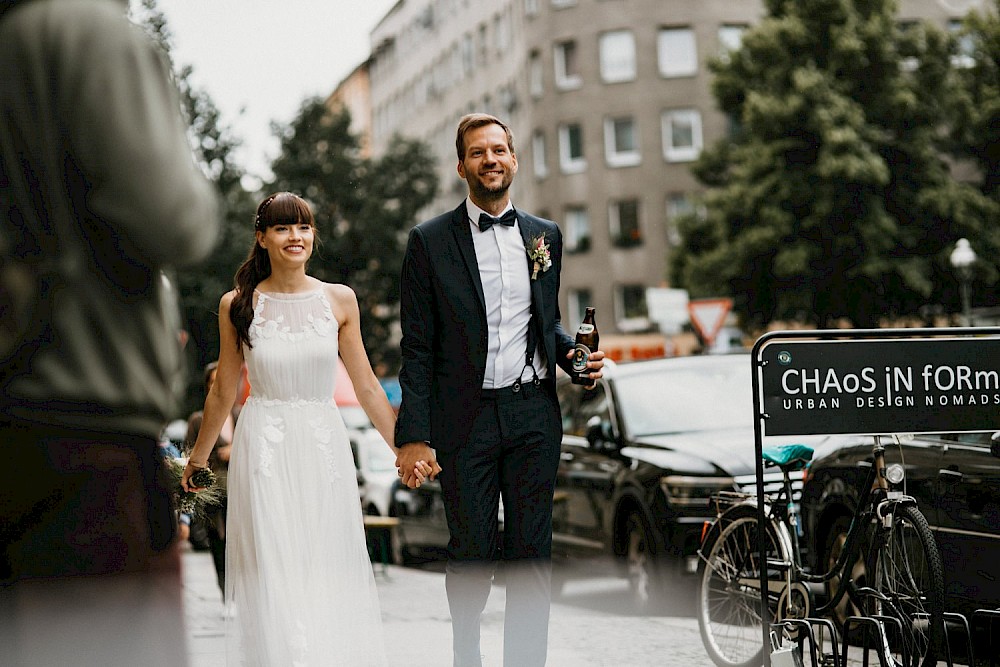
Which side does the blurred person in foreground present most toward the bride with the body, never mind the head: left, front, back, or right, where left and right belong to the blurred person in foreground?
front

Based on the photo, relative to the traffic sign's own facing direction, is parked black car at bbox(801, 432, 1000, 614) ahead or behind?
ahead

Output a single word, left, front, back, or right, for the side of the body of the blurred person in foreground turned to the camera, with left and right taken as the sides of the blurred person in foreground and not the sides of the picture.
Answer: back

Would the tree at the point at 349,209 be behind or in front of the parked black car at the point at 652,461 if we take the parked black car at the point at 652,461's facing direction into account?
behind

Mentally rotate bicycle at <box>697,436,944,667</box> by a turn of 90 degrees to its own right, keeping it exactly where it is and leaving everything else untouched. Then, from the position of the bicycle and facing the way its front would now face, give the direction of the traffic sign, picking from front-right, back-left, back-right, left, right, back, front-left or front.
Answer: back-right

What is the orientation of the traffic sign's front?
toward the camera

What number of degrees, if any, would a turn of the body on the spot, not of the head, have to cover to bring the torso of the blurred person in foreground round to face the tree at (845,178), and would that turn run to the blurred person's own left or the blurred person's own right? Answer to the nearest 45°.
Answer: approximately 45° to the blurred person's own right

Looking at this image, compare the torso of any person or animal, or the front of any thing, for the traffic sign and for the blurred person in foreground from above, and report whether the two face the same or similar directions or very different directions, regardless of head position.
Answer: very different directions

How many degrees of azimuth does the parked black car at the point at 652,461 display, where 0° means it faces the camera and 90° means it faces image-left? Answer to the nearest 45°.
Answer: approximately 315°

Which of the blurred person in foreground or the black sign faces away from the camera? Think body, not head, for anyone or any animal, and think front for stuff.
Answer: the blurred person in foreground

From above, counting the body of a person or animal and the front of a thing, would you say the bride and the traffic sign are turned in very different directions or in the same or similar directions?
same or similar directions

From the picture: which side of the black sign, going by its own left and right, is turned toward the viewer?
front

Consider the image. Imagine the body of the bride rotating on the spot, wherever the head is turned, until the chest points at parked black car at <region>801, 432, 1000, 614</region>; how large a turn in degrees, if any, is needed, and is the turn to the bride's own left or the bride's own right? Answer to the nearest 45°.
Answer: approximately 90° to the bride's own left

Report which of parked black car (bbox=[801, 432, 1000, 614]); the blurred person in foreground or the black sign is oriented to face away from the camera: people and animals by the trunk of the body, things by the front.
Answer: the blurred person in foreground

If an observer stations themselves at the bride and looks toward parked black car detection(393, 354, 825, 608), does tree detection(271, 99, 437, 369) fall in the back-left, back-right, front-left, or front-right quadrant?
front-left

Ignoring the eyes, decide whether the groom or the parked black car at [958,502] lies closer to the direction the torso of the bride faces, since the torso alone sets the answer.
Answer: the groom
